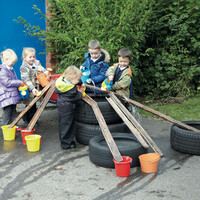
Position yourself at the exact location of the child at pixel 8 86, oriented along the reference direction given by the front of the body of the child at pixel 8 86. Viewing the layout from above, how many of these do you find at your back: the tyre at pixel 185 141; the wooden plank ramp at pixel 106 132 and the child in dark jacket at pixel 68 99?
0

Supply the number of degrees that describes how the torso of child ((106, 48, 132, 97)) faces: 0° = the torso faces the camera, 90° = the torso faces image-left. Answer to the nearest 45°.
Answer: approximately 45°

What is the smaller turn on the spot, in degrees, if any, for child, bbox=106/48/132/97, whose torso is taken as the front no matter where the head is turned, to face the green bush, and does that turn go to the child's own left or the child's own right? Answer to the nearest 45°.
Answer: approximately 135° to the child's own right

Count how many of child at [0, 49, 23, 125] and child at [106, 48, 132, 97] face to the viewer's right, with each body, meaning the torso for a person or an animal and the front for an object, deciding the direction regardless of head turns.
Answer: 1

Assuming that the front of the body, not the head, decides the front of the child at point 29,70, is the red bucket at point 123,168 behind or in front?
in front

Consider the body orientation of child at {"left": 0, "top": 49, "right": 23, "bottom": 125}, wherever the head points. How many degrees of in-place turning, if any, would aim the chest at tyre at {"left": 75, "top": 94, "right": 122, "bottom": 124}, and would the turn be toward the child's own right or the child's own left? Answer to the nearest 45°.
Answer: approximately 45° to the child's own right

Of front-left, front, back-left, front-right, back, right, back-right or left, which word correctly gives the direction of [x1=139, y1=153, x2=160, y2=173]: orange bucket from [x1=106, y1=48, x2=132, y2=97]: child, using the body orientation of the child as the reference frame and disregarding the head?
front-left

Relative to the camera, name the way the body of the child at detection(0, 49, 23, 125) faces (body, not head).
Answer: to the viewer's right

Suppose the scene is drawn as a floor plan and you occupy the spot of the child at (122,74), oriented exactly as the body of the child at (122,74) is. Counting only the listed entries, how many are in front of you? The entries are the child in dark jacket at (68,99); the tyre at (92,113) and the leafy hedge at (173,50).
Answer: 2

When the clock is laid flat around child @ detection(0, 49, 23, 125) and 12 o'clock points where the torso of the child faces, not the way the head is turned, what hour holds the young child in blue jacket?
The young child in blue jacket is roughly at 12 o'clock from the child.

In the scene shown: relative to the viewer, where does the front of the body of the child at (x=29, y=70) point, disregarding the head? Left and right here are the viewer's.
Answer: facing the viewer and to the right of the viewer

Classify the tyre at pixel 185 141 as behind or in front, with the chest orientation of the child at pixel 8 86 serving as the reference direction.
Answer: in front
